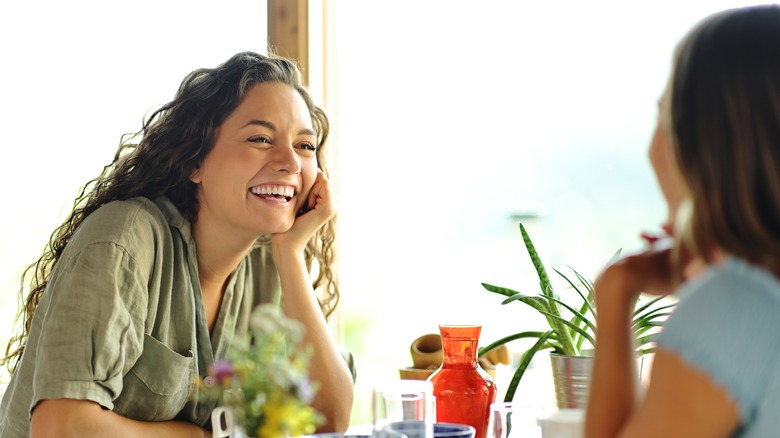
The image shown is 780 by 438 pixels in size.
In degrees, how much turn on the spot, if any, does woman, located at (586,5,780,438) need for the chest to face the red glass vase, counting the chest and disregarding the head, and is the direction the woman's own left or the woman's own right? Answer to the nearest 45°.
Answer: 0° — they already face it

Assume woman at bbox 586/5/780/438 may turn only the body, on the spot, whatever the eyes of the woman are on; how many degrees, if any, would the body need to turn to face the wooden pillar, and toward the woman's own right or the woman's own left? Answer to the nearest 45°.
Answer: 0° — they already face it

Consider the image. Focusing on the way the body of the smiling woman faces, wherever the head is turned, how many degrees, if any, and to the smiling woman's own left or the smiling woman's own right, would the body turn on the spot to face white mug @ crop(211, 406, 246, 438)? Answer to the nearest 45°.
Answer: approximately 45° to the smiling woman's own right

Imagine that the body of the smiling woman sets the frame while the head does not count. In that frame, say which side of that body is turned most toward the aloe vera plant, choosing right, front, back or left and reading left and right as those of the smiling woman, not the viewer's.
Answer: front

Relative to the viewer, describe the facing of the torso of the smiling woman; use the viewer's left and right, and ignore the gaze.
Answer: facing the viewer and to the right of the viewer

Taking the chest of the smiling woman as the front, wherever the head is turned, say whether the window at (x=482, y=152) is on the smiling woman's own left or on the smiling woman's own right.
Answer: on the smiling woman's own left

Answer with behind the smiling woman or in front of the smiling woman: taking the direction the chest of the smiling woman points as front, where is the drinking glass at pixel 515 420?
in front

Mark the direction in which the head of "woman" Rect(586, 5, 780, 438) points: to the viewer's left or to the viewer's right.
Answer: to the viewer's left

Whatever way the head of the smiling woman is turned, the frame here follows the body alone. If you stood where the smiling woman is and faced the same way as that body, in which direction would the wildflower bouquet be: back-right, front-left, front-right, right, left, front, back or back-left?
front-right

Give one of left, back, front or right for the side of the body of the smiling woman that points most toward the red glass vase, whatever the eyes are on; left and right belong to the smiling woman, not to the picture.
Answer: front

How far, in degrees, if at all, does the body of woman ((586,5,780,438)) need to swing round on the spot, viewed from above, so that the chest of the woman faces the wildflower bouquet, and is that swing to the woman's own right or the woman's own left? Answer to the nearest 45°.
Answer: approximately 45° to the woman's own left

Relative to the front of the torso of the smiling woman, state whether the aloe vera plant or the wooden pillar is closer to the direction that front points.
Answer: the aloe vera plant

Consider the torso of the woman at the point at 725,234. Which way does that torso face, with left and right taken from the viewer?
facing away from the viewer and to the left of the viewer
